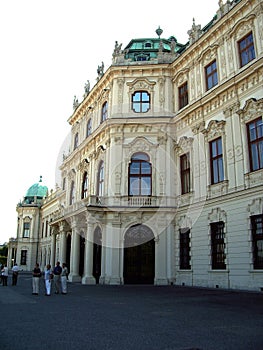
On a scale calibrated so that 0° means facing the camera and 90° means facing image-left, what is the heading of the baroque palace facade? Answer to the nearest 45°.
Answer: approximately 45°
